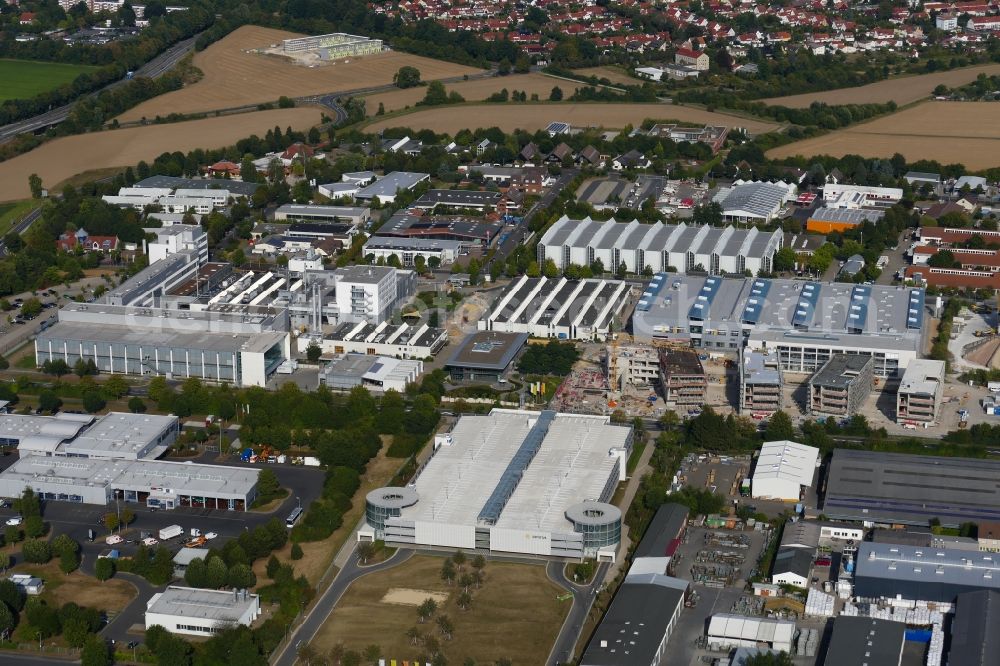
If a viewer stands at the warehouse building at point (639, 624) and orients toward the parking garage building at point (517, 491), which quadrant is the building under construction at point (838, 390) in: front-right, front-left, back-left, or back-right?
front-right

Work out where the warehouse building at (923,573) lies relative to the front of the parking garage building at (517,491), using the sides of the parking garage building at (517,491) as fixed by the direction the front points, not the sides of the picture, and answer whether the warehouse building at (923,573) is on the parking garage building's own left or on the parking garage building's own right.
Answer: on the parking garage building's own left

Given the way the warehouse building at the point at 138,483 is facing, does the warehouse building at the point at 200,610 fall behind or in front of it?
in front

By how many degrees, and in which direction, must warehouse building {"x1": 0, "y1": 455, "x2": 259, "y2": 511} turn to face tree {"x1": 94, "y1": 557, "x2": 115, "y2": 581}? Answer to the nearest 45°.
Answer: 0° — it already faces it

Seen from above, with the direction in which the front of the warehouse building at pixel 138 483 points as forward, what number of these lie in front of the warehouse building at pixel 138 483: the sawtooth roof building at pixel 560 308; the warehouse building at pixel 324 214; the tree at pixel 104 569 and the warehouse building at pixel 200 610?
2

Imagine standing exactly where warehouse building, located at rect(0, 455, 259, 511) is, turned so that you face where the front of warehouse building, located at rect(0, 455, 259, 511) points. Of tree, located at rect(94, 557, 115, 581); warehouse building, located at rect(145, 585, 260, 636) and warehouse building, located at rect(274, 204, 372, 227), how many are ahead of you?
2

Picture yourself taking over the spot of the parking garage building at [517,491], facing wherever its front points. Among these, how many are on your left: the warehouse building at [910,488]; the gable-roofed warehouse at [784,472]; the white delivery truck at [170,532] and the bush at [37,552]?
2

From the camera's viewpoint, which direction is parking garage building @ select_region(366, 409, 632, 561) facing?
toward the camera

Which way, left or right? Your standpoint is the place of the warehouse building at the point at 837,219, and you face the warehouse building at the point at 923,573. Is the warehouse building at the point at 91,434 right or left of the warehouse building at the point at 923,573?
right

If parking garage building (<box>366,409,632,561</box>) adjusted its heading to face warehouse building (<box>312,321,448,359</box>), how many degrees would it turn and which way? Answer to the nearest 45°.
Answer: approximately 180°

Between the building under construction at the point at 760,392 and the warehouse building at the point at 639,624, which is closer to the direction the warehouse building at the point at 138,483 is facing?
the warehouse building

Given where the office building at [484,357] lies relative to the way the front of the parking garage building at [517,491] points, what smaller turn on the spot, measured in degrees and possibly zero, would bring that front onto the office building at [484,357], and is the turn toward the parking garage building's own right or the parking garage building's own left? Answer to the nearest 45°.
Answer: approximately 180°

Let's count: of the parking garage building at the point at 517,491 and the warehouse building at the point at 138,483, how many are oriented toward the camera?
2

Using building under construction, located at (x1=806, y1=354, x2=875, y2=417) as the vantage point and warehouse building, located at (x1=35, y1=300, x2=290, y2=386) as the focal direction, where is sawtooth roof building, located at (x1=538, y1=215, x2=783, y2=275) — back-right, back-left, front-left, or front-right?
front-right

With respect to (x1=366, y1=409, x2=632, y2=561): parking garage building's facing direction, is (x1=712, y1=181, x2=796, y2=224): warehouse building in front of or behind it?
behind

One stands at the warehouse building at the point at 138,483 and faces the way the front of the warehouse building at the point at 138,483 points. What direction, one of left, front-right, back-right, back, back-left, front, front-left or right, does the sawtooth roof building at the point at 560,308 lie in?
back-left
